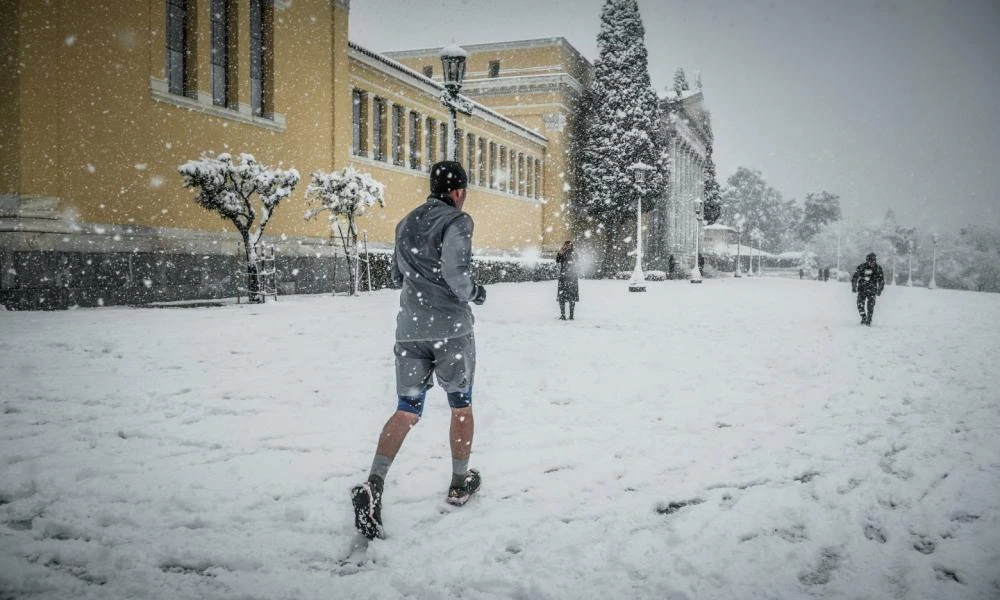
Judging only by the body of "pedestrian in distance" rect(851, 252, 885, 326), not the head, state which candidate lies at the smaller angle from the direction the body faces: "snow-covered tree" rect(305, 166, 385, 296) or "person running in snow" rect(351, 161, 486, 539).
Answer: the person running in snow

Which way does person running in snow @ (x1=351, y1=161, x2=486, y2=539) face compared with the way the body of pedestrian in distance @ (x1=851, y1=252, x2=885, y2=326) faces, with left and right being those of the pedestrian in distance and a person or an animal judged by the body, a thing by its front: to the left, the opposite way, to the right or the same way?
the opposite way

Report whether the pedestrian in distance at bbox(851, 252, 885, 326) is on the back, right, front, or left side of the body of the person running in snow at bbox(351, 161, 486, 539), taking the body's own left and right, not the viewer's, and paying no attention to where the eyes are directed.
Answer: front

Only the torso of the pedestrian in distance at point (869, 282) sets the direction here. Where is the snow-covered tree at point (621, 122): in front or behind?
behind

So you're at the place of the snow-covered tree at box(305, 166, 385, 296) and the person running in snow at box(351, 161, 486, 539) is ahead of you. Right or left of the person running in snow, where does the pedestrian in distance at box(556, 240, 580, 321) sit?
left

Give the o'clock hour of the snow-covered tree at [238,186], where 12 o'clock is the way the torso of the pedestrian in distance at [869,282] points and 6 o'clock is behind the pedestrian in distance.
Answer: The snow-covered tree is roughly at 2 o'clock from the pedestrian in distance.

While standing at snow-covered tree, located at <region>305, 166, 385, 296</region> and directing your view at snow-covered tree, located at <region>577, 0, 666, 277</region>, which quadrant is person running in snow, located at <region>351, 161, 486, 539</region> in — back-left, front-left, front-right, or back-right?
back-right

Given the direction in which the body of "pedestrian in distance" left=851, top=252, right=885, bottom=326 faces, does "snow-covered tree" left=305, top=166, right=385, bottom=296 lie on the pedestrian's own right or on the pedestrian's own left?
on the pedestrian's own right

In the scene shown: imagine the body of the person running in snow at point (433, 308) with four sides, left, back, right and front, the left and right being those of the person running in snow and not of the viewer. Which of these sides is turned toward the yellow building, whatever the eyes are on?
left

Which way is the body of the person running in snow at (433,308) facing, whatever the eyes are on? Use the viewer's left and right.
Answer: facing away from the viewer and to the right of the viewer

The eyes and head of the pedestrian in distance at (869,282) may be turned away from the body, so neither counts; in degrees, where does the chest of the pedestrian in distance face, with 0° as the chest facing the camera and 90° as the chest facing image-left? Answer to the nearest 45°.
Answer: approximately 0°

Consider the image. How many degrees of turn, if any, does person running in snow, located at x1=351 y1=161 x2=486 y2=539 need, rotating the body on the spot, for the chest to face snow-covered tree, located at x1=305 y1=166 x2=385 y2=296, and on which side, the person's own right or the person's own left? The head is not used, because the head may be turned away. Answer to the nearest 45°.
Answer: approximately 45° to the person's own left

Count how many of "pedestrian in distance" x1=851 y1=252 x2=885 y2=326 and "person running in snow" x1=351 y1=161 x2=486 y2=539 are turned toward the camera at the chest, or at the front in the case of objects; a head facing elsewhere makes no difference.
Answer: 1
